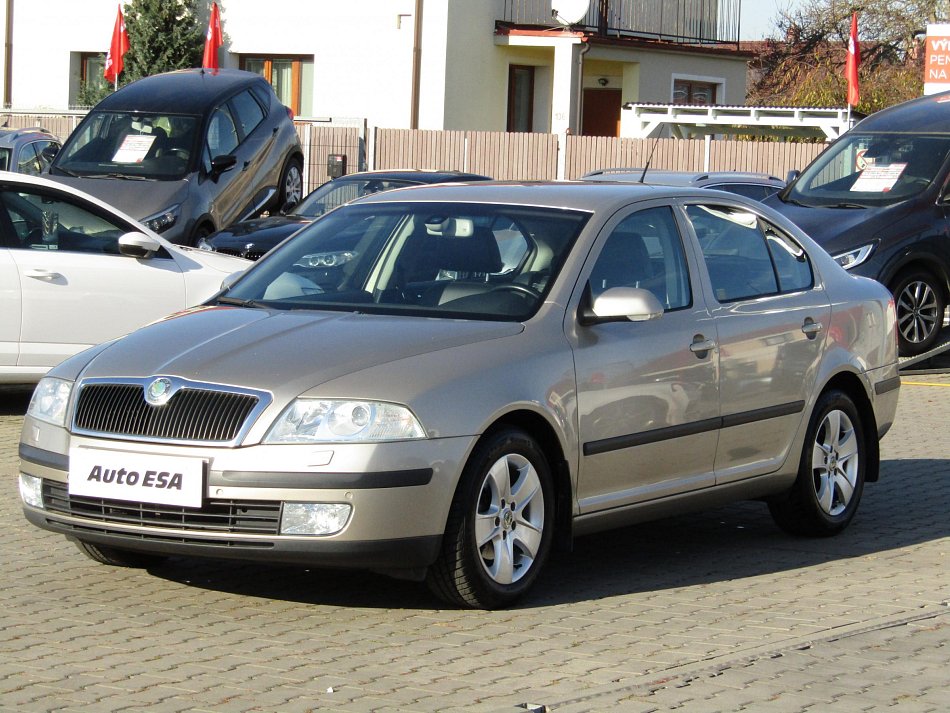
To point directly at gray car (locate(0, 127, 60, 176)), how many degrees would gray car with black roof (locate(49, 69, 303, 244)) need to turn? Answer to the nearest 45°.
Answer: approximately 90° to its right

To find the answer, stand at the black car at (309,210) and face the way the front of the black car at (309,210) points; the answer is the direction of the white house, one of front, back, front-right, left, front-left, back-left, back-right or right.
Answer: back-right

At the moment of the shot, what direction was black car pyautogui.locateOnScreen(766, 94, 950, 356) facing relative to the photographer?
facing the viewer and to the left of the viewer

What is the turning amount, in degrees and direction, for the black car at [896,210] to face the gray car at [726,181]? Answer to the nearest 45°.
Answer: approximately 90° to its right

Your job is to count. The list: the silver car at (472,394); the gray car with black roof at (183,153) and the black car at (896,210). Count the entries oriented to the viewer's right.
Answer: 0

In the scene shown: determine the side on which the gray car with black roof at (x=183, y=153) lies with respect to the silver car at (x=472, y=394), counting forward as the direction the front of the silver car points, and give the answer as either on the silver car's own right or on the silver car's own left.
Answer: on the silver car's own right

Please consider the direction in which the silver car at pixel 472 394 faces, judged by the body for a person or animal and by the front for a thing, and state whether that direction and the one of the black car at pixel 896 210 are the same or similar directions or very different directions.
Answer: same or similar directions

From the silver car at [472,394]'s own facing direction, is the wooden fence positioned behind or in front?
behind

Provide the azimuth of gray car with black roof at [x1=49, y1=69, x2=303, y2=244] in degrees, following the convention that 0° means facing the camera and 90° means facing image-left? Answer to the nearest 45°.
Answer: approximately 45°

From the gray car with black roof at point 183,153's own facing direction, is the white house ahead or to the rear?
to the rear

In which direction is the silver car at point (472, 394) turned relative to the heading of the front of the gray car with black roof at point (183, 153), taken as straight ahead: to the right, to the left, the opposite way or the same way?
the same way

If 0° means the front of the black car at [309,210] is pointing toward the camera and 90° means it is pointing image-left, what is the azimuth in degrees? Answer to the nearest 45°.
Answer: approximately 45°

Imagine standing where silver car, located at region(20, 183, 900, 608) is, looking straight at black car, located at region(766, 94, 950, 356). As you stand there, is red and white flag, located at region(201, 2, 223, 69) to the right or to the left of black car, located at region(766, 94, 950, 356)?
left

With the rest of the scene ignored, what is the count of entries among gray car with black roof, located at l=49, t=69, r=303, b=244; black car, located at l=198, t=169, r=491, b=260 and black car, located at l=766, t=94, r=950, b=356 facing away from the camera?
0

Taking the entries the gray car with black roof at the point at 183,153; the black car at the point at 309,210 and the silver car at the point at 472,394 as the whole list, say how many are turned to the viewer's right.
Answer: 0

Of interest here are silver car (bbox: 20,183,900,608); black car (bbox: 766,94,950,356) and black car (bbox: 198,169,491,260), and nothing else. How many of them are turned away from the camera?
0

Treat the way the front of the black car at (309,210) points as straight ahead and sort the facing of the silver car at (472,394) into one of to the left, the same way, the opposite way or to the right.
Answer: the same way

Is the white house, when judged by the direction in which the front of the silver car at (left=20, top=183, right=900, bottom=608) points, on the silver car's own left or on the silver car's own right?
on the silver car's own right
